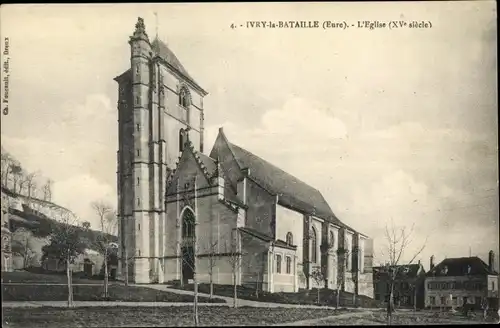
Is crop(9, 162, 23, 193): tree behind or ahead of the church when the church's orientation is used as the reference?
ahead

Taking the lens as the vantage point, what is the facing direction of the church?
facing the viewer and to the left of the viewer

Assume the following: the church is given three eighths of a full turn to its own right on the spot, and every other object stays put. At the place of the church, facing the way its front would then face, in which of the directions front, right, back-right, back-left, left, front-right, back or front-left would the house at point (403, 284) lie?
right

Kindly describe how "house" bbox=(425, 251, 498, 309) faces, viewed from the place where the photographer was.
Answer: facing the viewer

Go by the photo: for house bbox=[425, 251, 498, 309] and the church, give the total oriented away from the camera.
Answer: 0

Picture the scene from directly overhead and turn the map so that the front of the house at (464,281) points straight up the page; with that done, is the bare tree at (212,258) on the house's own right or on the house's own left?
on the house's own right

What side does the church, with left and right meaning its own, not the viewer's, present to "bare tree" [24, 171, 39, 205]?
right
